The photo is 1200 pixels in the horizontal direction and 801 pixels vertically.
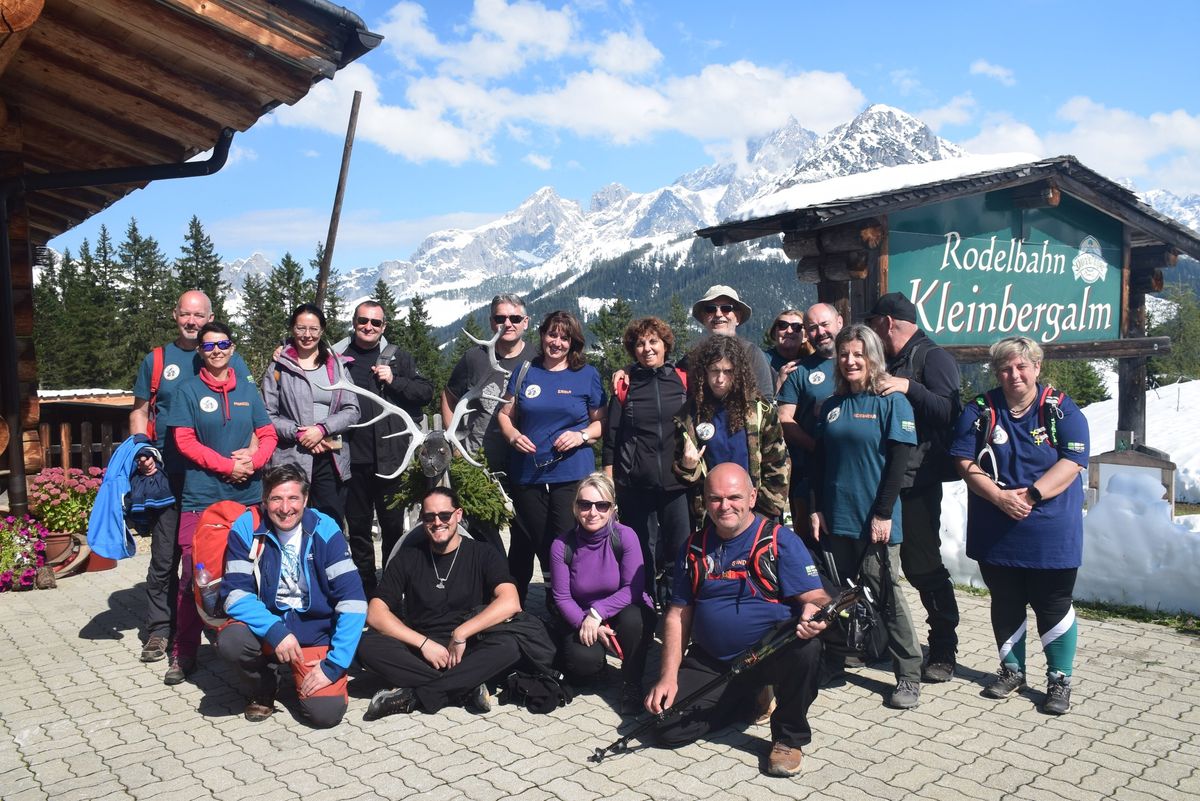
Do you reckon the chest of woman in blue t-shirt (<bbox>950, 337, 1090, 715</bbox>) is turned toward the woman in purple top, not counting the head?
no

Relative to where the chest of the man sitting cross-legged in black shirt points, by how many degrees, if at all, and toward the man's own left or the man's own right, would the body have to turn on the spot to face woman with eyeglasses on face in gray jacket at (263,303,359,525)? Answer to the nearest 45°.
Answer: approximately 135° to the man's own right

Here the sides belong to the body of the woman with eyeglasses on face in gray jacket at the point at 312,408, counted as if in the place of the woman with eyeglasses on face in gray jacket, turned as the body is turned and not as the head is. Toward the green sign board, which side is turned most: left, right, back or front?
left

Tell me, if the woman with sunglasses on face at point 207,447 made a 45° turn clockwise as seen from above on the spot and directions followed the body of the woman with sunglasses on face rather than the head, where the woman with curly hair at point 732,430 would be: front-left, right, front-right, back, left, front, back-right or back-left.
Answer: left

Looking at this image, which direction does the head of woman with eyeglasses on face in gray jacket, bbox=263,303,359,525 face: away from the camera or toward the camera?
toward the camera

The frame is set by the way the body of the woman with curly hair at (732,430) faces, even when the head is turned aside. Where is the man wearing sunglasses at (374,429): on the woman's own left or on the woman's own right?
on the woman's own right

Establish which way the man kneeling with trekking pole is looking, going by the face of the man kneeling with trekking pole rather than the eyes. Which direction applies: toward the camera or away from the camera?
toward the camera

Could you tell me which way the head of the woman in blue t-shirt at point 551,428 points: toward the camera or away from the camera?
toward the camera

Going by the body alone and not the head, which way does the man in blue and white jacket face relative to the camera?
toward the camera

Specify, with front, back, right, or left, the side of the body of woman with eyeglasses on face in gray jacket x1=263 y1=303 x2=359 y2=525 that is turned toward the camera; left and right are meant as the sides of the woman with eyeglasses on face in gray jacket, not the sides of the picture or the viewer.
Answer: front

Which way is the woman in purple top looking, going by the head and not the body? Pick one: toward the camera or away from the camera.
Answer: toward the camera

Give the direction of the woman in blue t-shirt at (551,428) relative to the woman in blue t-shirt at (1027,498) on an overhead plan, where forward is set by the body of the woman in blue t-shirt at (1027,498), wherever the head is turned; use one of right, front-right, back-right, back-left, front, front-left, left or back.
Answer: right

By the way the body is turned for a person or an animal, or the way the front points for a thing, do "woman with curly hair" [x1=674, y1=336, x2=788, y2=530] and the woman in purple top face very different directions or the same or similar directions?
same or similar directions

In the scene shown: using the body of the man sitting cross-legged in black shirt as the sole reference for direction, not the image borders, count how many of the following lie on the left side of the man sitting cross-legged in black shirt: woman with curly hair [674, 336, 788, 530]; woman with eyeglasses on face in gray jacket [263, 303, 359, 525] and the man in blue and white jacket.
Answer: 1

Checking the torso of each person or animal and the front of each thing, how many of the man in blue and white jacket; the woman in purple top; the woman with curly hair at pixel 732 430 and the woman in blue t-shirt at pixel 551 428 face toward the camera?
4

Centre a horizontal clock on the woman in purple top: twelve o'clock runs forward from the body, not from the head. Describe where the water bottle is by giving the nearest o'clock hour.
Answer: The water bottle is roughly at 3 o'clock from the woman in purple top.

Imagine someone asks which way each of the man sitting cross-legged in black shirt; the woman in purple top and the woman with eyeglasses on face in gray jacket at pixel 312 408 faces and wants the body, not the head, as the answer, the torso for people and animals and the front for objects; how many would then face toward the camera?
3

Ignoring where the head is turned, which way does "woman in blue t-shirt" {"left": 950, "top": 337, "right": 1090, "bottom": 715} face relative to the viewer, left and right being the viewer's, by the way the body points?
facing the viewer

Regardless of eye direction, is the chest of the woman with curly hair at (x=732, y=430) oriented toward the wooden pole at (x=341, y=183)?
no

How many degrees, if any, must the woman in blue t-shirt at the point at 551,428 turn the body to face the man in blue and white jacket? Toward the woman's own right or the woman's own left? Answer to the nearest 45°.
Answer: approximately 45° to the woman's own right

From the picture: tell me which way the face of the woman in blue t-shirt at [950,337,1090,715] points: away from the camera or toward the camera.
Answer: toward the camera
